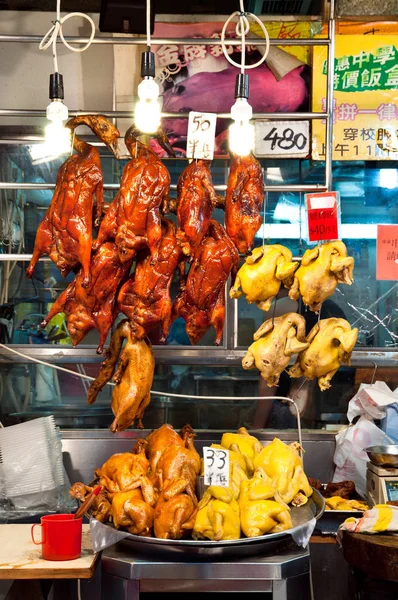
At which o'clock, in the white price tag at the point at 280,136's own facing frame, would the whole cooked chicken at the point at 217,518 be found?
The whole cooked chicken is roughly at 12 o'clock from the white price tag.

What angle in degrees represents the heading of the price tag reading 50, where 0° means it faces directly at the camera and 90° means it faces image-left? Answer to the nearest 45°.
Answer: approximately 0°

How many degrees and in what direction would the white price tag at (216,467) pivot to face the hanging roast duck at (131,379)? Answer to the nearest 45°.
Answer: approximately 135° to its right
